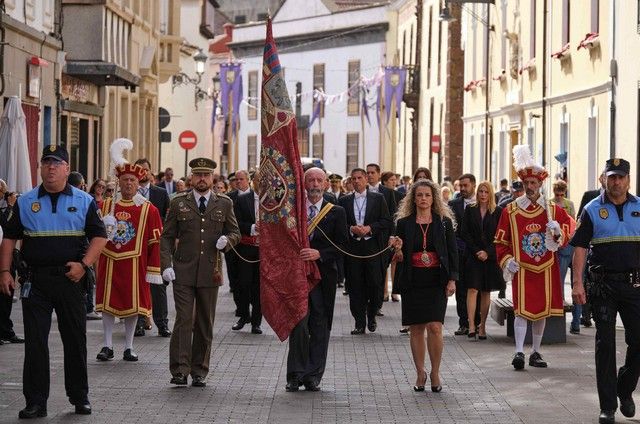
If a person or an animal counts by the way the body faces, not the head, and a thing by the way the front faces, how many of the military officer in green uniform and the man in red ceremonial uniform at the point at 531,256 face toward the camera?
2

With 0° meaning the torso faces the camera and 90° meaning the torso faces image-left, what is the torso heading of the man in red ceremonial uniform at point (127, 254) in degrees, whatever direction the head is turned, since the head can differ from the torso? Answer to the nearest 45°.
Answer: approximately 0°

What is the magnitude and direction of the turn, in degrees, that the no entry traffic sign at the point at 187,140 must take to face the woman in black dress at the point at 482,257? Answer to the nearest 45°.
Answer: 0° — it already faces them

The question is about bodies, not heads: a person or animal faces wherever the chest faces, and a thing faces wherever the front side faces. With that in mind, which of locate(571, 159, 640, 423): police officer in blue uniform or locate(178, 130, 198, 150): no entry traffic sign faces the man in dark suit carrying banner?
the no entry traffic sign

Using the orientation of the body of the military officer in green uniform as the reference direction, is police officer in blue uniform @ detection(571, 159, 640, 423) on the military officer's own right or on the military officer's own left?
on the military officer's own left

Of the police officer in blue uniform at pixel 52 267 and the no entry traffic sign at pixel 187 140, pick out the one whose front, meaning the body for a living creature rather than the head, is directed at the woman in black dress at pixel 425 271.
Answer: the no entry traffic sign

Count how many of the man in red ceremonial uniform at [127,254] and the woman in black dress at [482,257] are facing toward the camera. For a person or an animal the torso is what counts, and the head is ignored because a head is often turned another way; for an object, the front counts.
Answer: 2
